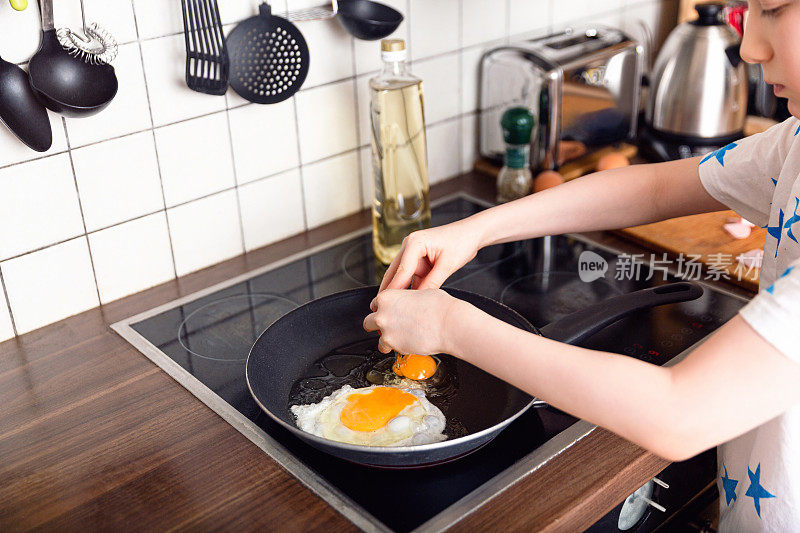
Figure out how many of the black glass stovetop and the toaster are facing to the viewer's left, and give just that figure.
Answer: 0

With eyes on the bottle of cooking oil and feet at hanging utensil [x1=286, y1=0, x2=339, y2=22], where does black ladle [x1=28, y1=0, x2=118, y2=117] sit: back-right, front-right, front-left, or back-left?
back-right

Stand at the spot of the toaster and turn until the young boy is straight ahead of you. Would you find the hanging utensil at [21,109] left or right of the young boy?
right

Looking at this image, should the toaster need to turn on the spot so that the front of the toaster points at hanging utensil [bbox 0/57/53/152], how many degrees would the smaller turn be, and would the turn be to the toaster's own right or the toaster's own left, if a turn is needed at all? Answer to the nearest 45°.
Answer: approximately 90° to the toaster's own right

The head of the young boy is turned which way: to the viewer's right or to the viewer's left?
to the viewer's left

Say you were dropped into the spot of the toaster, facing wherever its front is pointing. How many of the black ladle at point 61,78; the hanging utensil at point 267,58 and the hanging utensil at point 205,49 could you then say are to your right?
3
